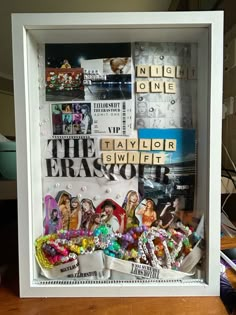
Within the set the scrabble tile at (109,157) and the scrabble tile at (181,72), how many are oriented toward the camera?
2

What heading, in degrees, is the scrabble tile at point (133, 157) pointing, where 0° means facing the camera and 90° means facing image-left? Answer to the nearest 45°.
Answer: approximately 0°

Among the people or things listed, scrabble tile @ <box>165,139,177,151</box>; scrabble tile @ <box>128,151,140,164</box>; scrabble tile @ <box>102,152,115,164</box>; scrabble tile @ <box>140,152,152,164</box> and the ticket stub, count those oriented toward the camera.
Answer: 5

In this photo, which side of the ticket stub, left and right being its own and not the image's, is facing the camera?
front

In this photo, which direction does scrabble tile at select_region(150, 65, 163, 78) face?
toward the camera

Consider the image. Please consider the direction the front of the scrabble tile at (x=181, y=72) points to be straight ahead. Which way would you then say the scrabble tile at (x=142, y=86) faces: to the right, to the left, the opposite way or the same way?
the same way

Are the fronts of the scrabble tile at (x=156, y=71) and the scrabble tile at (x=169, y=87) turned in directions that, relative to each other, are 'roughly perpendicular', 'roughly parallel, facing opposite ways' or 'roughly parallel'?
roughly parallel

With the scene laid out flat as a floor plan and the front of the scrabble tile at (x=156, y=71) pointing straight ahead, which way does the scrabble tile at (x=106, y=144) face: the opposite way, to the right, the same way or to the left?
the same way

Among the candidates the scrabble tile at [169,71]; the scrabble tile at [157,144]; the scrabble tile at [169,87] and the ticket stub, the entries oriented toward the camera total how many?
4

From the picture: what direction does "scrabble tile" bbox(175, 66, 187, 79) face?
toward the camera

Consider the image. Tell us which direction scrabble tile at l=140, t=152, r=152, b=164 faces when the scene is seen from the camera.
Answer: facing the viewer

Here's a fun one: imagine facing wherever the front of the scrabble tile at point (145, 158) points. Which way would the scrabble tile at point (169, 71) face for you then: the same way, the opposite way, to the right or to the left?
the same way
